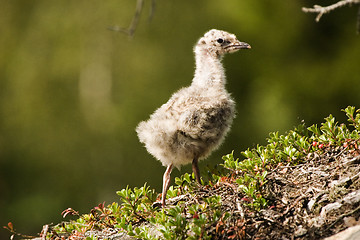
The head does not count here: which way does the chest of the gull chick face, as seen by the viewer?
to the viewer's right
